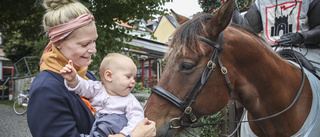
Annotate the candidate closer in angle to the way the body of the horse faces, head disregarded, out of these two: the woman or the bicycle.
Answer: the woman

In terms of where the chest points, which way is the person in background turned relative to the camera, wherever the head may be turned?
toward the camera

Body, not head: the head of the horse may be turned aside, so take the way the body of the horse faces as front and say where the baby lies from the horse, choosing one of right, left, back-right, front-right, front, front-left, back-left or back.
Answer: front

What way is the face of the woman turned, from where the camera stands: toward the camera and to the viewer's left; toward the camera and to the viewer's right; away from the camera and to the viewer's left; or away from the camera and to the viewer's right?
toward the camera and to the viewer's right

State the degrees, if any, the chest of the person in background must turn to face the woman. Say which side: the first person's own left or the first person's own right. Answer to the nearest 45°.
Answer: approximately 45° to the first person's own right

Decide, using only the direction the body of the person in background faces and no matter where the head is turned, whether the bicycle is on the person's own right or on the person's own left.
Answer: on the person's own right

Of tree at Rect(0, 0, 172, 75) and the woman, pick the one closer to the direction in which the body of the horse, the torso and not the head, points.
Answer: the woman
